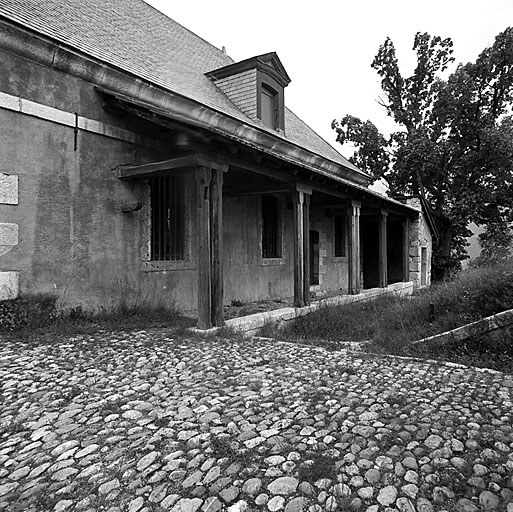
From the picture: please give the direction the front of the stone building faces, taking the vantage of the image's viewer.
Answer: facing the viewer and to the right of the viewer

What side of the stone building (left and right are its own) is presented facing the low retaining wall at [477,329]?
front
